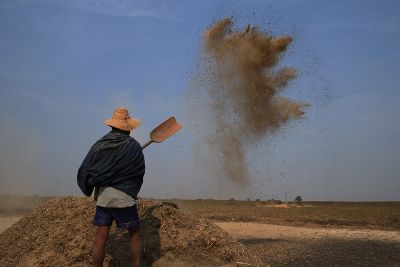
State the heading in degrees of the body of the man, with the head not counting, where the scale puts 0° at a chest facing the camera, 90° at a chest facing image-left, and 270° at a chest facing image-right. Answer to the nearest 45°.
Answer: approximately 180°

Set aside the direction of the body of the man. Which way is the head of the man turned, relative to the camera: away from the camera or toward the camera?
away from the camera
